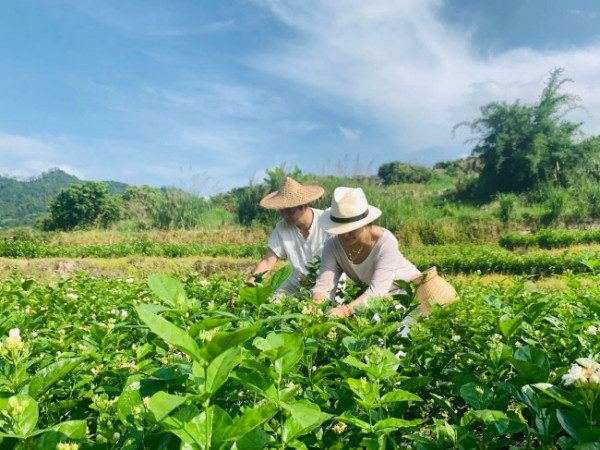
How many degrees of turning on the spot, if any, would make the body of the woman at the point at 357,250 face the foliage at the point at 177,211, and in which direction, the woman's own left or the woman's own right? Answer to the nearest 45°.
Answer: approximately 90° to the woman's own right

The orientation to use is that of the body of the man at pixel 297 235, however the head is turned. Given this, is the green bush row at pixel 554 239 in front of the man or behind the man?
behind

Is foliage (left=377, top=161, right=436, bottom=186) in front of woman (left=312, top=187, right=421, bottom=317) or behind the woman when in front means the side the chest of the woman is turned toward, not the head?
behind

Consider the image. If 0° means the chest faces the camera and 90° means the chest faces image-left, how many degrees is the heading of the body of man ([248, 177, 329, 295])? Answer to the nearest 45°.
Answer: approximately 45°

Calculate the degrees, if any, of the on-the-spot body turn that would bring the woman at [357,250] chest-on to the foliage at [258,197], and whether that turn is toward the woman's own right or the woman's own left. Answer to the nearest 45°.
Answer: approximately 135° to the woman's own right

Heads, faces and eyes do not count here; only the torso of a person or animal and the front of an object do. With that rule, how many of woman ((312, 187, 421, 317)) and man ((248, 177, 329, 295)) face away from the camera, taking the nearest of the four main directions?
0

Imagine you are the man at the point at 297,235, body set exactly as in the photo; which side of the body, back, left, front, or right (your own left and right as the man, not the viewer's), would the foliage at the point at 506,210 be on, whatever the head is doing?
back

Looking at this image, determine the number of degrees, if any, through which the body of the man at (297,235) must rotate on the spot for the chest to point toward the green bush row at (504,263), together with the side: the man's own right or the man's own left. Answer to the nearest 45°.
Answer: approximately 180°
